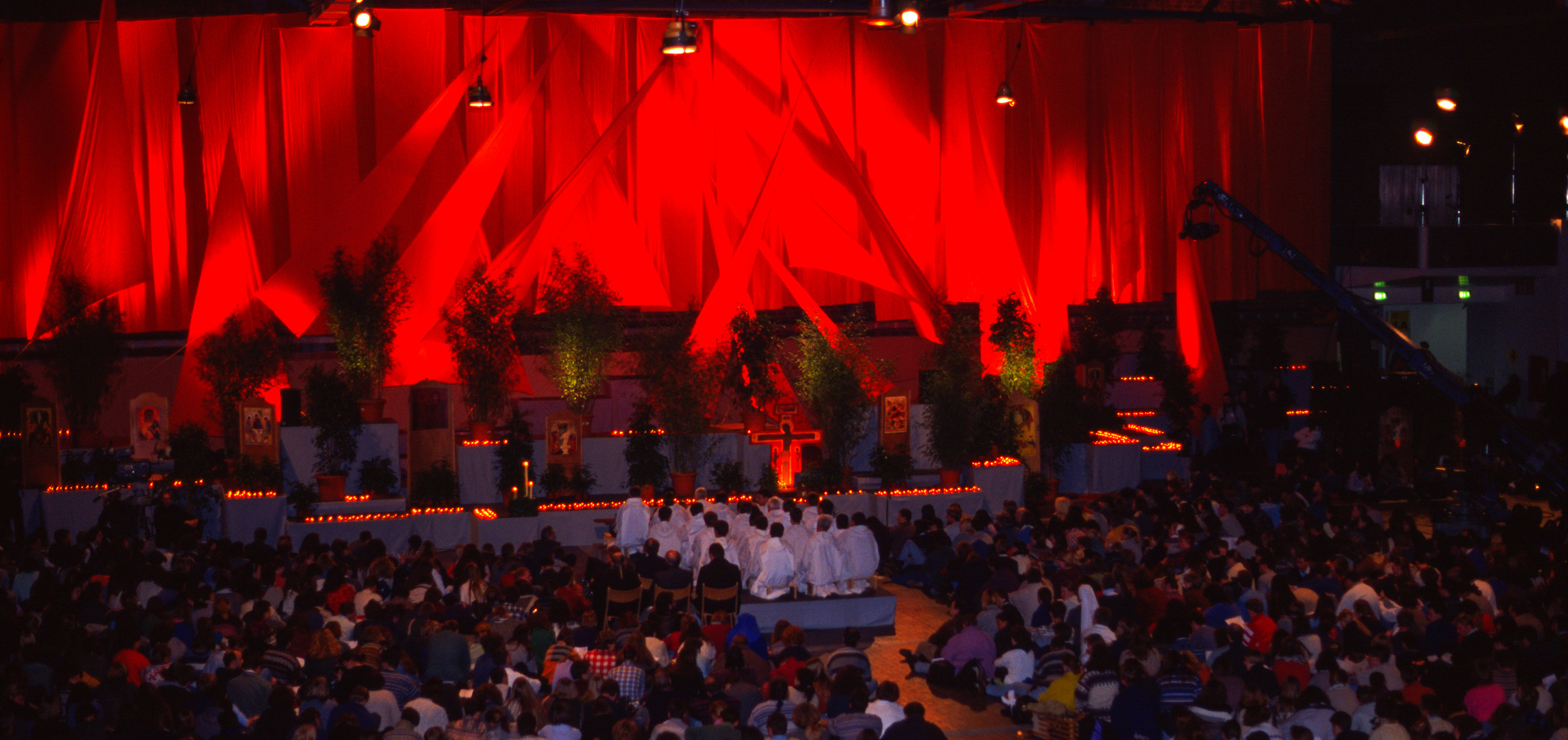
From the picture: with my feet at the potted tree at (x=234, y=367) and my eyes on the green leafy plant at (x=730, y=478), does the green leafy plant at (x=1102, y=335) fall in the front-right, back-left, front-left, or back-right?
front-left

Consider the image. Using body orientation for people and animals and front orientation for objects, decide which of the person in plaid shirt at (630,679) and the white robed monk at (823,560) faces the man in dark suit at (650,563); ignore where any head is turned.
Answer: the person in plaid shirt

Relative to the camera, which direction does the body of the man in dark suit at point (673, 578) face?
away from the camera

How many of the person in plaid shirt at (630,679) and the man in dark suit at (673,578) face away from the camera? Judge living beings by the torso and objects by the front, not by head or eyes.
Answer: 2

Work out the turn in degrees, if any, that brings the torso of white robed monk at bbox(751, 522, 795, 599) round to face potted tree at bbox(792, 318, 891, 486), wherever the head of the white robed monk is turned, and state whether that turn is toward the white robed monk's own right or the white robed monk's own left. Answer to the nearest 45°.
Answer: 0° — they already face it

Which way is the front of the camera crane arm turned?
to the viewer's left

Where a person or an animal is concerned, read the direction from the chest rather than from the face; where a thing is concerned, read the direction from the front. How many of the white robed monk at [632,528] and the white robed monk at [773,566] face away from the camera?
2

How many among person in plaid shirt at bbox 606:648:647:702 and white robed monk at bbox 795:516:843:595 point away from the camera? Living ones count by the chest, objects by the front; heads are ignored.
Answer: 2

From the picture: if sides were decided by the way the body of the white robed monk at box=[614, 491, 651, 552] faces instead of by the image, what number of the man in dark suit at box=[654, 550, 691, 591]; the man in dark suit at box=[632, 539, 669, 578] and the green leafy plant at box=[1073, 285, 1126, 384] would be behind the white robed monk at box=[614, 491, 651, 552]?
2

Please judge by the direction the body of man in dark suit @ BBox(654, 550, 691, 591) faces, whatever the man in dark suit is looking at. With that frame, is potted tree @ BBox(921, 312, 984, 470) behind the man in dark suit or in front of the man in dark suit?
in front

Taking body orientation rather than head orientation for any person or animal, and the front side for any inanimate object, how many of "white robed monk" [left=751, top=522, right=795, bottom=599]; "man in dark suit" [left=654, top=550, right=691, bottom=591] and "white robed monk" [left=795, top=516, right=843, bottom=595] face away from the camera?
3

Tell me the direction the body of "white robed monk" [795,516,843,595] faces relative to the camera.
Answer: away from the camera

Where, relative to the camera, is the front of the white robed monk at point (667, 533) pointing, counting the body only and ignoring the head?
away from the camera

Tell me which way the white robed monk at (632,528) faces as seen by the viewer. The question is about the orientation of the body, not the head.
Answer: away from the camera

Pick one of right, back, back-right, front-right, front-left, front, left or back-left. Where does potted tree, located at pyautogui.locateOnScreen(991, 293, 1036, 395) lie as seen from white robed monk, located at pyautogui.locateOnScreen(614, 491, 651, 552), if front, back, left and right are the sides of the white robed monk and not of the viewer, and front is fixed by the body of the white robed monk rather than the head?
front-right

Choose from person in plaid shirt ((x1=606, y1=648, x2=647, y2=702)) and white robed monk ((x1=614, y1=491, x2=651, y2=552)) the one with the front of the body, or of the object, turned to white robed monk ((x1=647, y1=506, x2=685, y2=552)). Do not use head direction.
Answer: the person in plaid shirt

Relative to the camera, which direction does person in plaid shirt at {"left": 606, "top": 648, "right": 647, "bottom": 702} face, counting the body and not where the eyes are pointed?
away from the camera

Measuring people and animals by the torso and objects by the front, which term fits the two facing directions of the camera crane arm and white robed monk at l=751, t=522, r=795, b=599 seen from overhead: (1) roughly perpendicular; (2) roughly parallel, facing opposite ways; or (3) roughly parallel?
roughly perpendicular

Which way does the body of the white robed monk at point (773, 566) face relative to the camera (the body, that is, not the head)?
away from the camera

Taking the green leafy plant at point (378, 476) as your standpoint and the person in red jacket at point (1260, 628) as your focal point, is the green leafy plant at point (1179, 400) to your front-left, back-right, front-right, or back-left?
front-left
